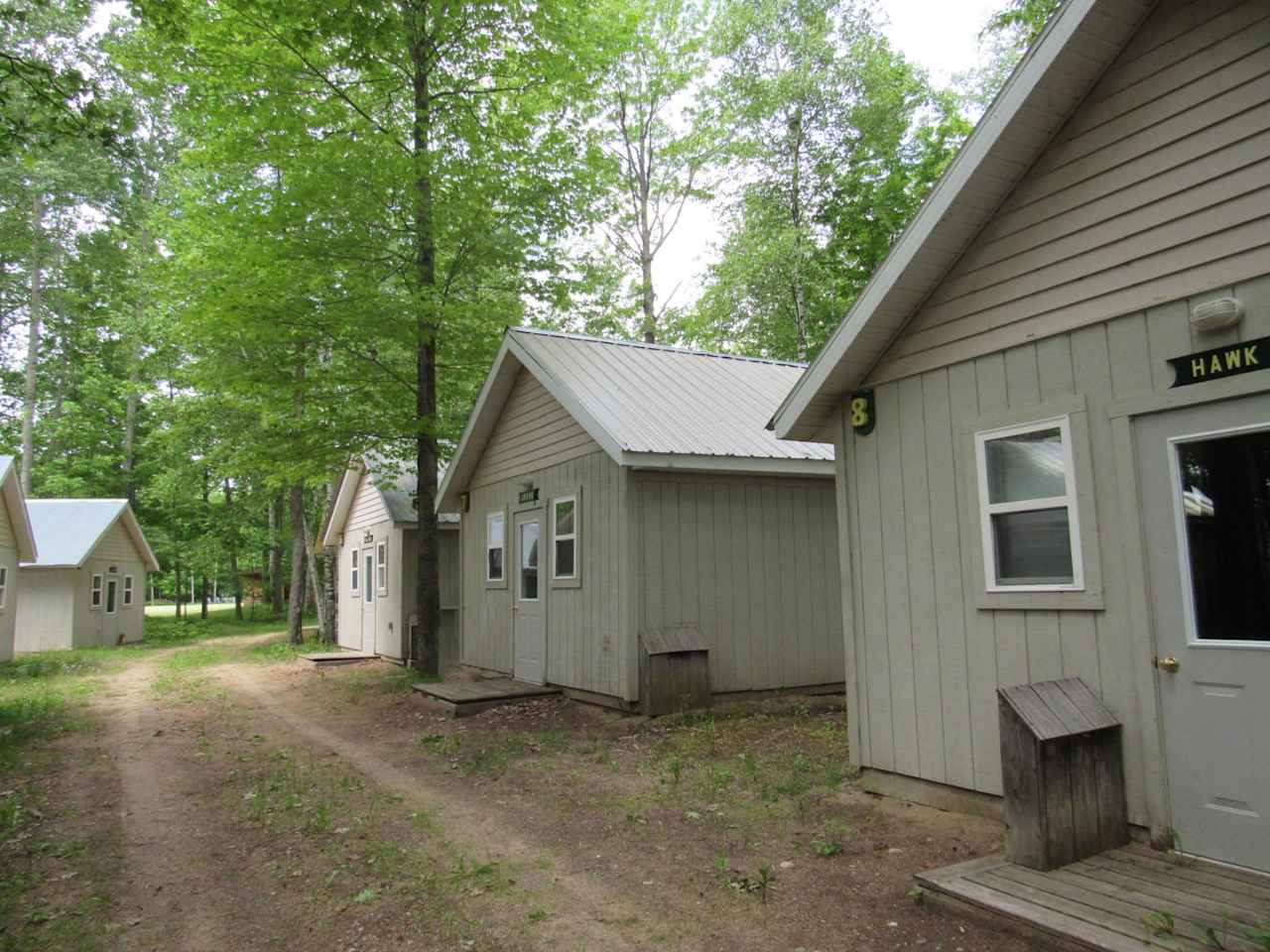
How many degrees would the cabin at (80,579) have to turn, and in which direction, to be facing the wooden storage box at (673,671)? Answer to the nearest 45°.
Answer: approximately 45° to its right

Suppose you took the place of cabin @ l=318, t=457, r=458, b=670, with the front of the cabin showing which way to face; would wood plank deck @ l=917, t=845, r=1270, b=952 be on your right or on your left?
on your left

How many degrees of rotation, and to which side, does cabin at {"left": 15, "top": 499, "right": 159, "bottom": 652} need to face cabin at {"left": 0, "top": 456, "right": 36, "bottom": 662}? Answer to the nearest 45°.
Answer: approximately 45° to its right

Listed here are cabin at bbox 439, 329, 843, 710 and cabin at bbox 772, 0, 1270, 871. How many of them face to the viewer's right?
0

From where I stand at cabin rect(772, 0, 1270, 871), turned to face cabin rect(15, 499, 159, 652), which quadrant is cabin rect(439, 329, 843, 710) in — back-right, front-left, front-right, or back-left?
front-right

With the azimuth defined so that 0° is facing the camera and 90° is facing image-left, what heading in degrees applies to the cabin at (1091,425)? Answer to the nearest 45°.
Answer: approximately 45°

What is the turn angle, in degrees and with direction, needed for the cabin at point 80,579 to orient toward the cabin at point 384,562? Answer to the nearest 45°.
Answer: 0° — it already faces it

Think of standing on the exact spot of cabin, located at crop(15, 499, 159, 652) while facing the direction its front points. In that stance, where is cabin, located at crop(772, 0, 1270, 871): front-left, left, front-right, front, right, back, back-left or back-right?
front-right

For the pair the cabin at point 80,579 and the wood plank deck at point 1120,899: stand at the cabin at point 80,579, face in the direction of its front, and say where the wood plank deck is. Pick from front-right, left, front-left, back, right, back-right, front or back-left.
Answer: front-right

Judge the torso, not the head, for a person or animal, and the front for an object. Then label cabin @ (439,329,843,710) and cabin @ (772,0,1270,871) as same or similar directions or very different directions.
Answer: same or similar directions

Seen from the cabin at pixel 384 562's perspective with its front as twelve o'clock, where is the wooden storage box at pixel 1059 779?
The wooden storage box is roughly at 10 o'clock from the cabin.

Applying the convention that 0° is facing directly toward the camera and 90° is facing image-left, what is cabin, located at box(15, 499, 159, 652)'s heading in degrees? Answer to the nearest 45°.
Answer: approximately 315°

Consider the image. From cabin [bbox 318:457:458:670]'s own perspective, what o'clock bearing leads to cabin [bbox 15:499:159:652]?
cabin [bbox 15:499:159:652] is roughly at 3 o'clock from cabin [bbox 318:457:458:670].

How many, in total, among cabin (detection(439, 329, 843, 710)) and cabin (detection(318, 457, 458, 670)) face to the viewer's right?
0

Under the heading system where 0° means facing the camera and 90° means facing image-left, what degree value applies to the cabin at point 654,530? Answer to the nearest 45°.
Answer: approximately 45°

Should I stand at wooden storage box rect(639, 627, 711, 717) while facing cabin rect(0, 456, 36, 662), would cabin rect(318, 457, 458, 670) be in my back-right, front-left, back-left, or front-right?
front-right
